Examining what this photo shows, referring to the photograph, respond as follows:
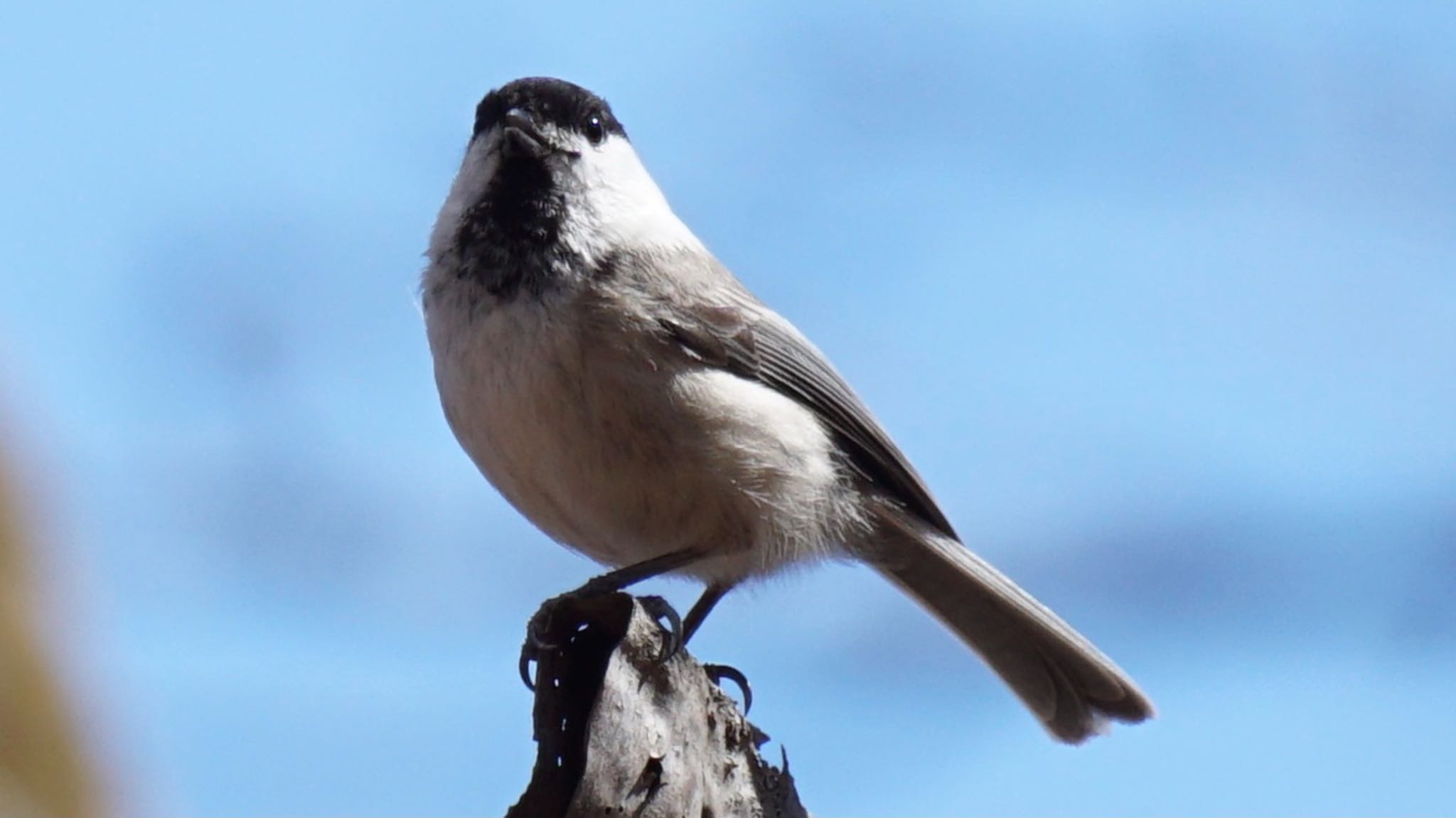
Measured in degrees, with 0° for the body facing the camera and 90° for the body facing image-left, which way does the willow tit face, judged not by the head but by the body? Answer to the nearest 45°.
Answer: approximately 45°
